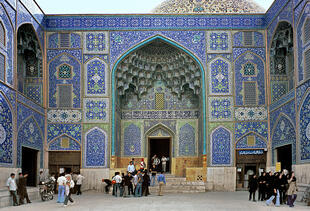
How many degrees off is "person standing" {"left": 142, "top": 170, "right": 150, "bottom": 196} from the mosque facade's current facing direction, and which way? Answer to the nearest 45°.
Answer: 0° — it already faces them

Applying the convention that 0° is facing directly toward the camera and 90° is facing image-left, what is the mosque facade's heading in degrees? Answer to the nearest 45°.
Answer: approximately 0°

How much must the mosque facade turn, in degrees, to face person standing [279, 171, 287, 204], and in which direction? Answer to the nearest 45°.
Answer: approximately 45° to its left

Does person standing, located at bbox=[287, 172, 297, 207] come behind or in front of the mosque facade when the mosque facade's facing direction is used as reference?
in front

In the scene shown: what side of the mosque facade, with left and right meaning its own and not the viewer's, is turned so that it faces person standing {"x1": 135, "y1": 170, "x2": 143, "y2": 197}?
front
